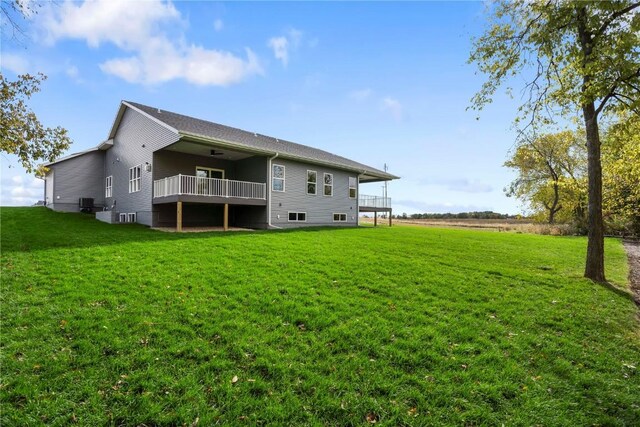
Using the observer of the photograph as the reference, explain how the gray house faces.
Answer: facing away from the viewer and to the left of the viewer

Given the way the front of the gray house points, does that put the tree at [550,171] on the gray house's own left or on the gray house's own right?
on the gray house's own right

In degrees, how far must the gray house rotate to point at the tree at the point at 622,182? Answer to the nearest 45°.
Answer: approximately 135° to its right
